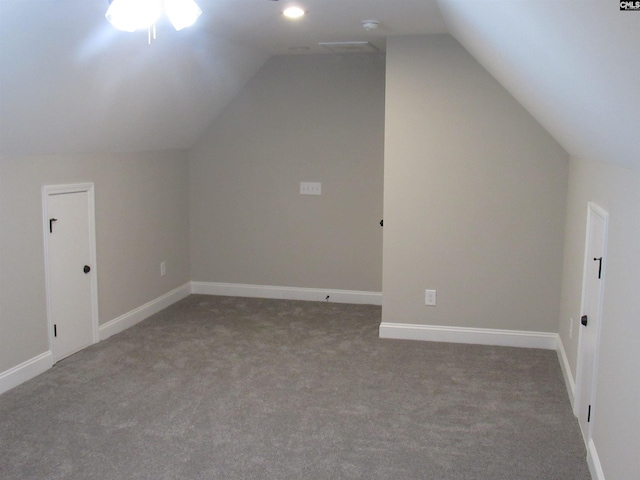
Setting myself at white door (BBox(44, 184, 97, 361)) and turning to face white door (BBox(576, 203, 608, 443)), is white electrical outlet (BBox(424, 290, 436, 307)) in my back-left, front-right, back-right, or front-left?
front-left

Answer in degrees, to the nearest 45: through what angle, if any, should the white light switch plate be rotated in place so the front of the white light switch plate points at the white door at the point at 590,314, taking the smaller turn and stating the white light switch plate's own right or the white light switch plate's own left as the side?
approximately 45° to the white light switch plate's own left

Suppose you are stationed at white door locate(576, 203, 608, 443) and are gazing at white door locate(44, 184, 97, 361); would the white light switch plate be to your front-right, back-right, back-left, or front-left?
front-right

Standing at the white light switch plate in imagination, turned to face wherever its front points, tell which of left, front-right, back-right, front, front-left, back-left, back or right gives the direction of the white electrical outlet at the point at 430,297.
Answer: front-left

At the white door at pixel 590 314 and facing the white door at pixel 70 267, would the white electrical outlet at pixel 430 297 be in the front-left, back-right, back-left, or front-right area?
front-right

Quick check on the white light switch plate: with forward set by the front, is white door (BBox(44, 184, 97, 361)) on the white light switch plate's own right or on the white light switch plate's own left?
on the white light switch plate's own right

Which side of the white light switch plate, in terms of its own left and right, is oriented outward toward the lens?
front

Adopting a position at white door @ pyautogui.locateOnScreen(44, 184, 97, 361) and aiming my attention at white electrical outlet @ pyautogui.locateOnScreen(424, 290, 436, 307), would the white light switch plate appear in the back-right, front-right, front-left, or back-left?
front-left
